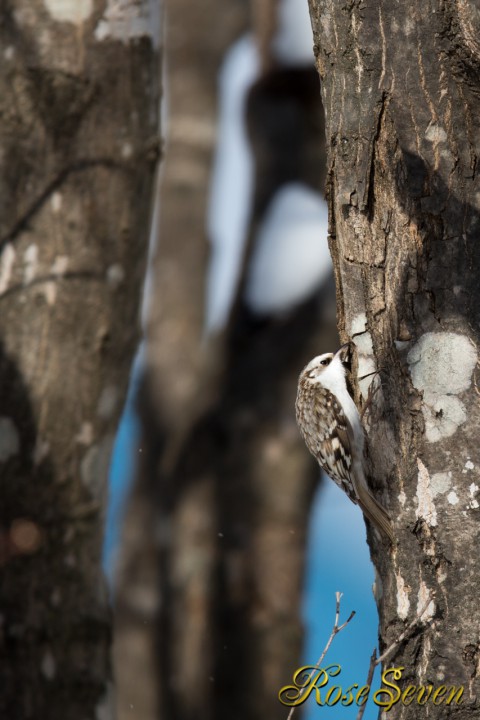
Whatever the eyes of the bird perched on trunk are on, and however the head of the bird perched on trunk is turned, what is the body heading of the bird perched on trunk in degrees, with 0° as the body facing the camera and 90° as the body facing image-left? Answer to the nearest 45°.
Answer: approximately 270°

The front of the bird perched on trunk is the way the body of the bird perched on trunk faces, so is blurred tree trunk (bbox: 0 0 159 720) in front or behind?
behind

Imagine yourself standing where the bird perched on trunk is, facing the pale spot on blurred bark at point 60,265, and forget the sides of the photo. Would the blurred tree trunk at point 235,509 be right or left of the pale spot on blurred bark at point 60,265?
right

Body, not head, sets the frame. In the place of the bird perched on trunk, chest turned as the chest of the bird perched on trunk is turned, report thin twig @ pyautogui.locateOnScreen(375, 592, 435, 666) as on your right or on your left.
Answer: on your right

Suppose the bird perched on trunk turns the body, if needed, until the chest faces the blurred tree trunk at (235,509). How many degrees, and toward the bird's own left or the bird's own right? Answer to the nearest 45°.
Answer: approximately 90° to the bird's own left

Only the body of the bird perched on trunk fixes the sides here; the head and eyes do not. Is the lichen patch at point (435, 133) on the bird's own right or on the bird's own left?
on the bird's own right
